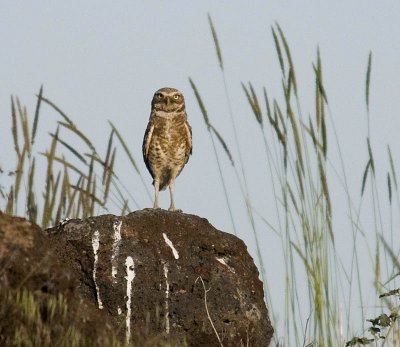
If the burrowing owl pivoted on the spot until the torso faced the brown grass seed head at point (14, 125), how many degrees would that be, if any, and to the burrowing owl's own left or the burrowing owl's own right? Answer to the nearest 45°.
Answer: approximately 45° to the burrowing owl's own right

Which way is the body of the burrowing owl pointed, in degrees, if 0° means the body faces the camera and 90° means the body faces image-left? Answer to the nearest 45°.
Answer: approximately 0°
